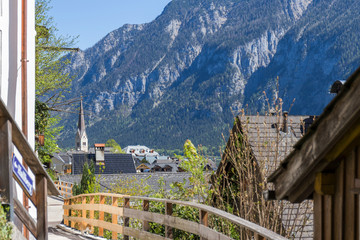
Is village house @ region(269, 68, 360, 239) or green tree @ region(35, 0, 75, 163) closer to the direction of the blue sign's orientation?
the village house

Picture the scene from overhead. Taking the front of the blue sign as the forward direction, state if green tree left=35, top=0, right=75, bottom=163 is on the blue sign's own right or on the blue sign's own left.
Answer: on the blue sign's own left

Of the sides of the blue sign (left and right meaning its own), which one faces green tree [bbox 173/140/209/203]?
left

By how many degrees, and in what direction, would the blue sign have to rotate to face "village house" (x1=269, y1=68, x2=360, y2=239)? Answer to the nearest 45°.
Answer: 0° — it already faces it

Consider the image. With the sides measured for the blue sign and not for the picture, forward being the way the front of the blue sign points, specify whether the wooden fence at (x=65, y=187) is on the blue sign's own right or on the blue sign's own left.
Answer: on the blue sign's own left
